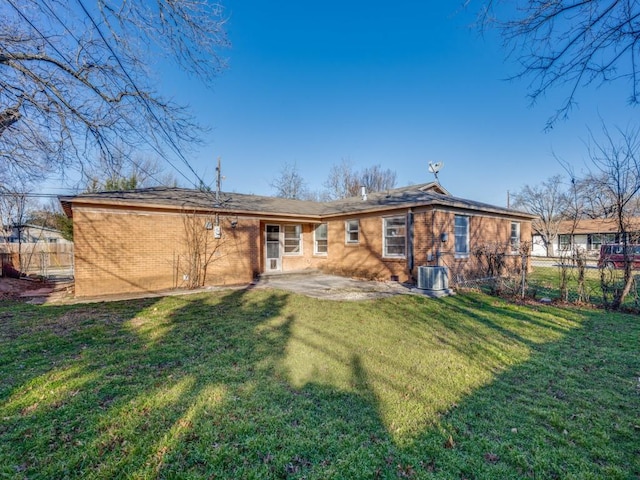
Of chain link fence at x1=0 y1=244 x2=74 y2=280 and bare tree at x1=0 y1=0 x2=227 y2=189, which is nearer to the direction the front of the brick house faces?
the chain link fence

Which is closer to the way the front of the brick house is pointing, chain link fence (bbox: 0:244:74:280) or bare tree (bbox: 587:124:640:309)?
the chain link fence

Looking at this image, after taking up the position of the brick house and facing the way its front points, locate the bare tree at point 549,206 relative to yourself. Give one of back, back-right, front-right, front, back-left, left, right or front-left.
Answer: front-right

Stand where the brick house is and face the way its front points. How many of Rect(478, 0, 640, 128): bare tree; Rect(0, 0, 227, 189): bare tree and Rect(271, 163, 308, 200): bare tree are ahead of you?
1

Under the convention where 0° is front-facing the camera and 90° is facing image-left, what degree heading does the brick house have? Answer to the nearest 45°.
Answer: approximately 180°

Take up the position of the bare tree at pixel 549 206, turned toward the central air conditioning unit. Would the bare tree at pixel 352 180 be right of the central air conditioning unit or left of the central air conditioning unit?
right

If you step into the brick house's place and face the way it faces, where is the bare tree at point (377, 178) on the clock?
The bare tree is roughly at 1 o'clock from the brick house.

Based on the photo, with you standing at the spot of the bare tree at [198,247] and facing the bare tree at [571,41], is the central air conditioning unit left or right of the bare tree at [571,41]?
left

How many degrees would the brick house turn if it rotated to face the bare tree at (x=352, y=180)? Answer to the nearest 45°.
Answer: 0° — it already faces it

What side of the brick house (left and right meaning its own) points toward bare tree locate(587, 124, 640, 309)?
right

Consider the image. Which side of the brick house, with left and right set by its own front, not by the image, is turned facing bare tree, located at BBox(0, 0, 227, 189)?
back
